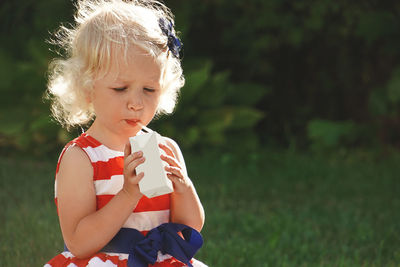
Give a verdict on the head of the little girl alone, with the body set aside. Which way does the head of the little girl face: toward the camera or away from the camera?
toward the camera

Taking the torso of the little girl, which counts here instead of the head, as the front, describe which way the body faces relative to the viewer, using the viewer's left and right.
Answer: facing the viewer and to the right of the viewer
